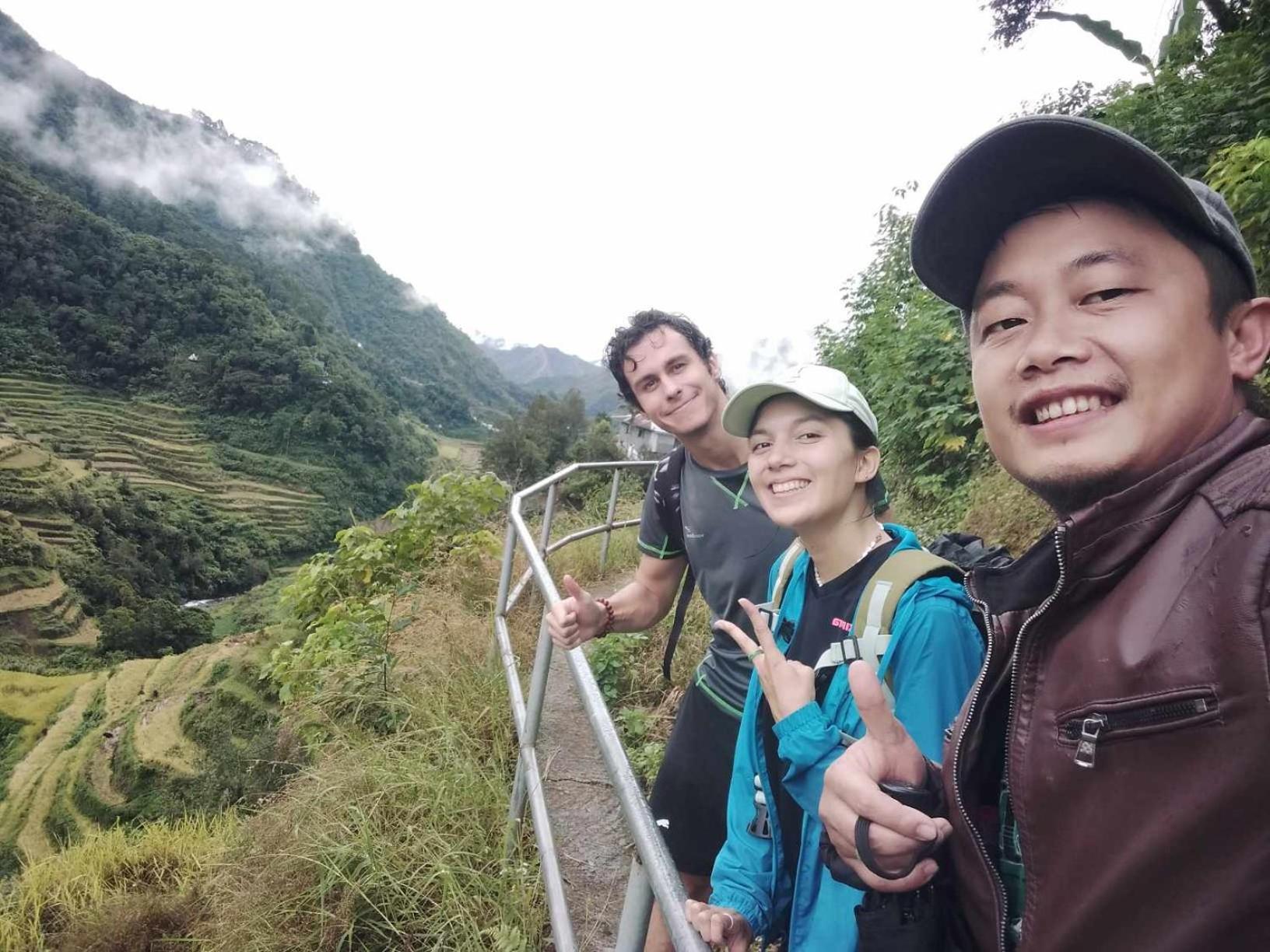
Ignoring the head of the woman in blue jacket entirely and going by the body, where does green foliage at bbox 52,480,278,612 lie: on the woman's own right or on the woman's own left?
on the woman's own right

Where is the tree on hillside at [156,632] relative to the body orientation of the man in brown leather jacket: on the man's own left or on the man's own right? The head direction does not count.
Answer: on the man's own right

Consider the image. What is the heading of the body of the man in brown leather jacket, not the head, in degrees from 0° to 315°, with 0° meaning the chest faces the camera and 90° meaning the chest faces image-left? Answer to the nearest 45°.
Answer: approximately 45°

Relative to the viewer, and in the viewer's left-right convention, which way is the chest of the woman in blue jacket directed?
facing the viewer and to the left of the viewer

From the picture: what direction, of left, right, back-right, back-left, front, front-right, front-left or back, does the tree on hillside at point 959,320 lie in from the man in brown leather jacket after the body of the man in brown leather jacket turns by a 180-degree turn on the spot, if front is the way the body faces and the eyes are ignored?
front-left

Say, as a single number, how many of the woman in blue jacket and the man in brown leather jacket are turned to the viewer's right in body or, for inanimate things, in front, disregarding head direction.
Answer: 0

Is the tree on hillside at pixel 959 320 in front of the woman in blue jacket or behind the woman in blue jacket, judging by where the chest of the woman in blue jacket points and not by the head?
behind

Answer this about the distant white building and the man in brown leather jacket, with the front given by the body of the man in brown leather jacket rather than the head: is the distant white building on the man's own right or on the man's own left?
on the man's own right
